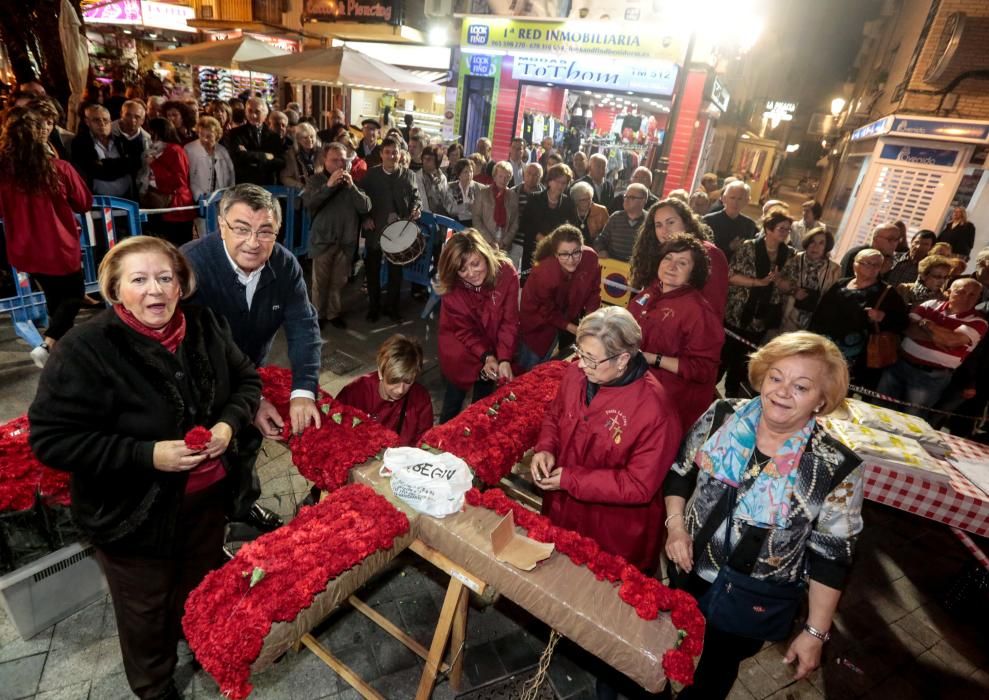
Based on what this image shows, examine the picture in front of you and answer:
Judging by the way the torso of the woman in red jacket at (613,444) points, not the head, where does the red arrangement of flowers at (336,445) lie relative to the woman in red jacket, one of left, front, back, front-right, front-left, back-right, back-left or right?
front-right

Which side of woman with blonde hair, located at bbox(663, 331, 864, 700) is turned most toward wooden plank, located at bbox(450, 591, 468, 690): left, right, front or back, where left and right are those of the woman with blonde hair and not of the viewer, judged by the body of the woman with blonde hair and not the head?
right

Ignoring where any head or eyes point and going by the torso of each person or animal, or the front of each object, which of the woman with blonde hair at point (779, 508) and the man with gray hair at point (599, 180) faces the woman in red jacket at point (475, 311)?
the man with gray hair

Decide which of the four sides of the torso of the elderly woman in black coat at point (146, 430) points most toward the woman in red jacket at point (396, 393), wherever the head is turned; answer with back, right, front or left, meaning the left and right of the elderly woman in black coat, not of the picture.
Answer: left

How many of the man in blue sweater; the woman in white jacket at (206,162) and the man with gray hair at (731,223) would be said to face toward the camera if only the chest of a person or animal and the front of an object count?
3

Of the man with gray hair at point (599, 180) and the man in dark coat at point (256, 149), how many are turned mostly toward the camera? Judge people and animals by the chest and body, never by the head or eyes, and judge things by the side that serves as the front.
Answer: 2

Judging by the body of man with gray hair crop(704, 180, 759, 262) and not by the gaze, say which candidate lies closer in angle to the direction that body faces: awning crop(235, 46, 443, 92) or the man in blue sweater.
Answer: the man in blue sweater

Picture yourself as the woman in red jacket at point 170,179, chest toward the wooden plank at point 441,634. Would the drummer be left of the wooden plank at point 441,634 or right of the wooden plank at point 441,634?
left

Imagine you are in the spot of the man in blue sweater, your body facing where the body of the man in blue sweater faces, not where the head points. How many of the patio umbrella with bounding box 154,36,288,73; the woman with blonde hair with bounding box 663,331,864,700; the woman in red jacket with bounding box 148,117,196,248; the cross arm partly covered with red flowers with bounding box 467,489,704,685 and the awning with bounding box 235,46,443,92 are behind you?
3

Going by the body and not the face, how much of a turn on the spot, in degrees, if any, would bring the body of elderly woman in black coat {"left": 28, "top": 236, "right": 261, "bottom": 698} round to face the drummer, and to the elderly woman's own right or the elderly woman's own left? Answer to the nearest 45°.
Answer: approximately 90° to the elderly woman's own left

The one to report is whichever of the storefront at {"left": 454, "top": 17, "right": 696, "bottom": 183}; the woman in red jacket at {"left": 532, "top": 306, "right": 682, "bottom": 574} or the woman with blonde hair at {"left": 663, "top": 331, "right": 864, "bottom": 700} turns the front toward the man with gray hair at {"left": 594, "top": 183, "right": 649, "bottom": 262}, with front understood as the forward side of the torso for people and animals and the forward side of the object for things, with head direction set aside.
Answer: the storefront

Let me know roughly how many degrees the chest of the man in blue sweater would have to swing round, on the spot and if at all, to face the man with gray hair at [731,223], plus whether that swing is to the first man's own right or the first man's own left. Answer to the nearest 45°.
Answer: approximately 90° to the first man's own left

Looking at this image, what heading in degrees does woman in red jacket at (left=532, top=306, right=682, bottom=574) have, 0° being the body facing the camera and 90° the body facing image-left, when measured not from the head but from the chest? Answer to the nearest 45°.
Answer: approximately 45°

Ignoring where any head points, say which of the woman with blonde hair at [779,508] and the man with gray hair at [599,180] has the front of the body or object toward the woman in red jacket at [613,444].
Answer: the man with gray hair

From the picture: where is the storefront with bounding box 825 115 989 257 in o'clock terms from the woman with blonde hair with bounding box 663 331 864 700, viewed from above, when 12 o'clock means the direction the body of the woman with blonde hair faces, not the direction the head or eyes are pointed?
The storefront is roughly at 6 o'clock from the woman with blonde hair.
